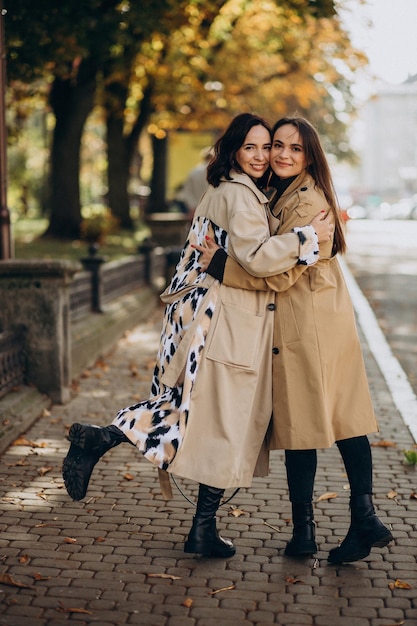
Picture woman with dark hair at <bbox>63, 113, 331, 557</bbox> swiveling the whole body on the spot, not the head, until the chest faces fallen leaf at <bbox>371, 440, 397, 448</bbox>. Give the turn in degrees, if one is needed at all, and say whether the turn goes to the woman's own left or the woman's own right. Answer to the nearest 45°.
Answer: approximately 45° to the woman's own left

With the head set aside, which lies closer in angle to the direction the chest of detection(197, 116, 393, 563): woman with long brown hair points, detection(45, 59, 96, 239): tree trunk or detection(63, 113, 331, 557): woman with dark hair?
the woman with dark hair

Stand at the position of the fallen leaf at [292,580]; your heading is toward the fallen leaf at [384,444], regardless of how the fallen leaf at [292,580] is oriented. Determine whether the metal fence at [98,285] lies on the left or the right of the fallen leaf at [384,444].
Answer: left

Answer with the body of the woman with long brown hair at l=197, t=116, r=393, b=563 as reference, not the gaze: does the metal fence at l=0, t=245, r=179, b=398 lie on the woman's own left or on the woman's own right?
on the woman's own right

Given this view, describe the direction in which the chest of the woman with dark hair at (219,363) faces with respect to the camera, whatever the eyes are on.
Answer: to the viewer's right

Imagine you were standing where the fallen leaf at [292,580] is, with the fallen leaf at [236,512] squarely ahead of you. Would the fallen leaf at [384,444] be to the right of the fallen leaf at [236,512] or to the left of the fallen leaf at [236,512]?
right

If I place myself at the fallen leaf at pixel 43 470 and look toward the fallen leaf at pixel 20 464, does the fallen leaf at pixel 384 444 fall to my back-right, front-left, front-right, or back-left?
back-right

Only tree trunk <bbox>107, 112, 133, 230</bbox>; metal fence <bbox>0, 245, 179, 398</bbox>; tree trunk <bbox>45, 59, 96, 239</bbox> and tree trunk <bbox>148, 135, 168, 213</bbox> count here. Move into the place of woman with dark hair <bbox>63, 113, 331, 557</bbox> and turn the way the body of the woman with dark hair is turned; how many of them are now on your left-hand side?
4

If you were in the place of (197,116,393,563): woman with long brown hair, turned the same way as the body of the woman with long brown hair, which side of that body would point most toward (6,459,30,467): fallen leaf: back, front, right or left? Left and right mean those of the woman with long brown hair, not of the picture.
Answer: right

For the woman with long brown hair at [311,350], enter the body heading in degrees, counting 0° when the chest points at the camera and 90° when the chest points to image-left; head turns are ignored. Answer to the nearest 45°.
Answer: approximately 45°

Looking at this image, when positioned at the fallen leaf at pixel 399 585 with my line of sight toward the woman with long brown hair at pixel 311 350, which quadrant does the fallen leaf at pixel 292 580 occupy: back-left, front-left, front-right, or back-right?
front-left
